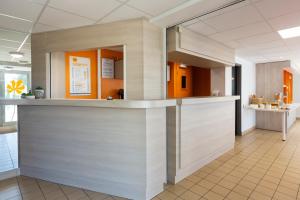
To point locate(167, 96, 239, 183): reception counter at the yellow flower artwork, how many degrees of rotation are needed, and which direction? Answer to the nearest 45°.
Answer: approximately 135° to its right

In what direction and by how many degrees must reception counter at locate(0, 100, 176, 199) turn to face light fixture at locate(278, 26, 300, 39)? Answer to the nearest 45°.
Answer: approximately 135° to its left

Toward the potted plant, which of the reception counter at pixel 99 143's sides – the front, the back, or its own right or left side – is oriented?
right

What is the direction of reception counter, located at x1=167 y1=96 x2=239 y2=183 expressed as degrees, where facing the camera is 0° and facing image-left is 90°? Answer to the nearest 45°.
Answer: approximately 315°

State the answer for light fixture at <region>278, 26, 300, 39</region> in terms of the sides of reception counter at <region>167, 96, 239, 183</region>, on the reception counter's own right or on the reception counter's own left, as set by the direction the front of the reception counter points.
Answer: on the reception counter's own left

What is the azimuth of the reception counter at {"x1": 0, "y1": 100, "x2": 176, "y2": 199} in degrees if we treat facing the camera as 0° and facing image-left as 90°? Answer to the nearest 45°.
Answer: approximately 45°

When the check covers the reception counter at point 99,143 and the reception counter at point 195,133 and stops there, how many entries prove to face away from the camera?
0

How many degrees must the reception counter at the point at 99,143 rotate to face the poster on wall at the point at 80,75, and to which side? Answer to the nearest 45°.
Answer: approximately 135° to its right

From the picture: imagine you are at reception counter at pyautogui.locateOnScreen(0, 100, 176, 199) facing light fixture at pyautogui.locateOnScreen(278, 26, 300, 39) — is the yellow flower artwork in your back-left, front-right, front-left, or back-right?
back-left

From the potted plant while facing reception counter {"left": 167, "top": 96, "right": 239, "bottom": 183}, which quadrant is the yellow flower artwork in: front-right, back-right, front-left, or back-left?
back-left
